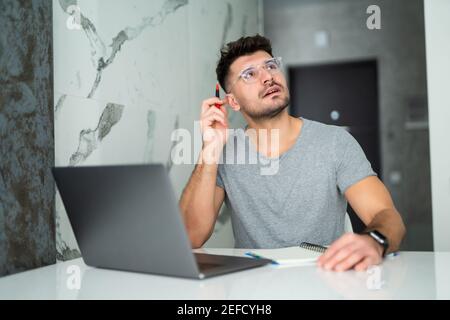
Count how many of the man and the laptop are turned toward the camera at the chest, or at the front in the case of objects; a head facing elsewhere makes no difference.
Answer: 1

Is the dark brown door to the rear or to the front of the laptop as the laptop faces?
to the front

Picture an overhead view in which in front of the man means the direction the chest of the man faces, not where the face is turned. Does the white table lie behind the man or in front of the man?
in front

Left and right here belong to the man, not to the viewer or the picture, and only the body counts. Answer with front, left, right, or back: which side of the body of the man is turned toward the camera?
front

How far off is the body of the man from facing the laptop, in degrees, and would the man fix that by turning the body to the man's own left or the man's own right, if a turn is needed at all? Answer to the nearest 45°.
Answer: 0° — they already face it

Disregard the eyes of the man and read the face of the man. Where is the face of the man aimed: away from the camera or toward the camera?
toward the camera

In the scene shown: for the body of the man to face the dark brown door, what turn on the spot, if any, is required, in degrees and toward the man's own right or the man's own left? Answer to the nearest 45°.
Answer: approximately 180°

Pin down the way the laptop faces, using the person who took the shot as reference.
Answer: facing away from the viewer and to the right of the viewer

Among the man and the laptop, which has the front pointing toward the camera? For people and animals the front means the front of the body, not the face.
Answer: the man

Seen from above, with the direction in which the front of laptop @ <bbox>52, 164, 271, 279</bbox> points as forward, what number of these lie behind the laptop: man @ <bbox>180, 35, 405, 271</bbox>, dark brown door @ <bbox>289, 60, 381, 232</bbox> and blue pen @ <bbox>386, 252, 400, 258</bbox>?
0
